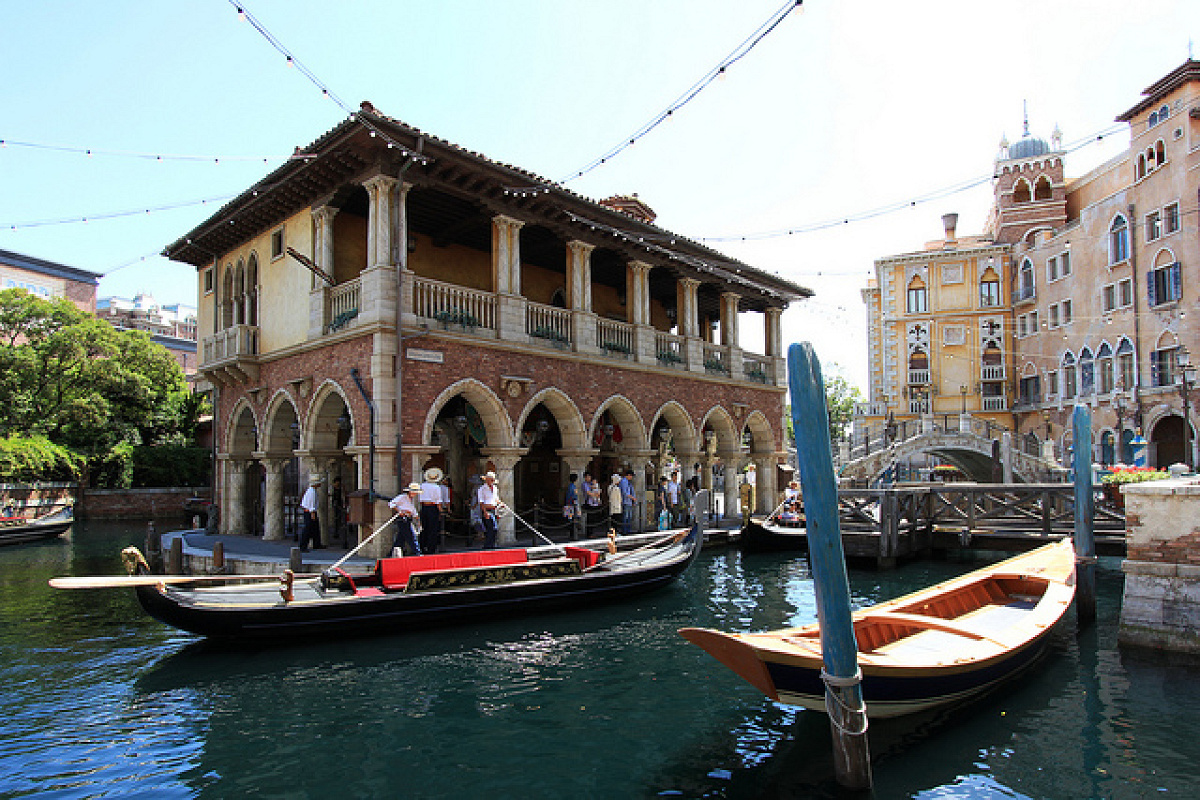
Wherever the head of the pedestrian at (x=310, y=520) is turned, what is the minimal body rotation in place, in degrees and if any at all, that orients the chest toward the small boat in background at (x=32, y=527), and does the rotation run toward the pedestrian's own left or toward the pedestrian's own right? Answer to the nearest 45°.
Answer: approximately 135° to the pedestrian's own left

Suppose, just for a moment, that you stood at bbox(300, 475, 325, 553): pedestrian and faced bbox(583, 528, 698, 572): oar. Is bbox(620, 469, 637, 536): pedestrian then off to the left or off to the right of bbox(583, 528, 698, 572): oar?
left

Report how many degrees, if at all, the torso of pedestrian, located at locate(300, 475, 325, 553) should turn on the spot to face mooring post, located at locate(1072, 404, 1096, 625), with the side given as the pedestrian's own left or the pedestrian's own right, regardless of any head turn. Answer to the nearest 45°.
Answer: approximately 45° to the pedestrian's own right

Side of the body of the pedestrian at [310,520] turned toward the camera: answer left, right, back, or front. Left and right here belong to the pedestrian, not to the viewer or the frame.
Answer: right
